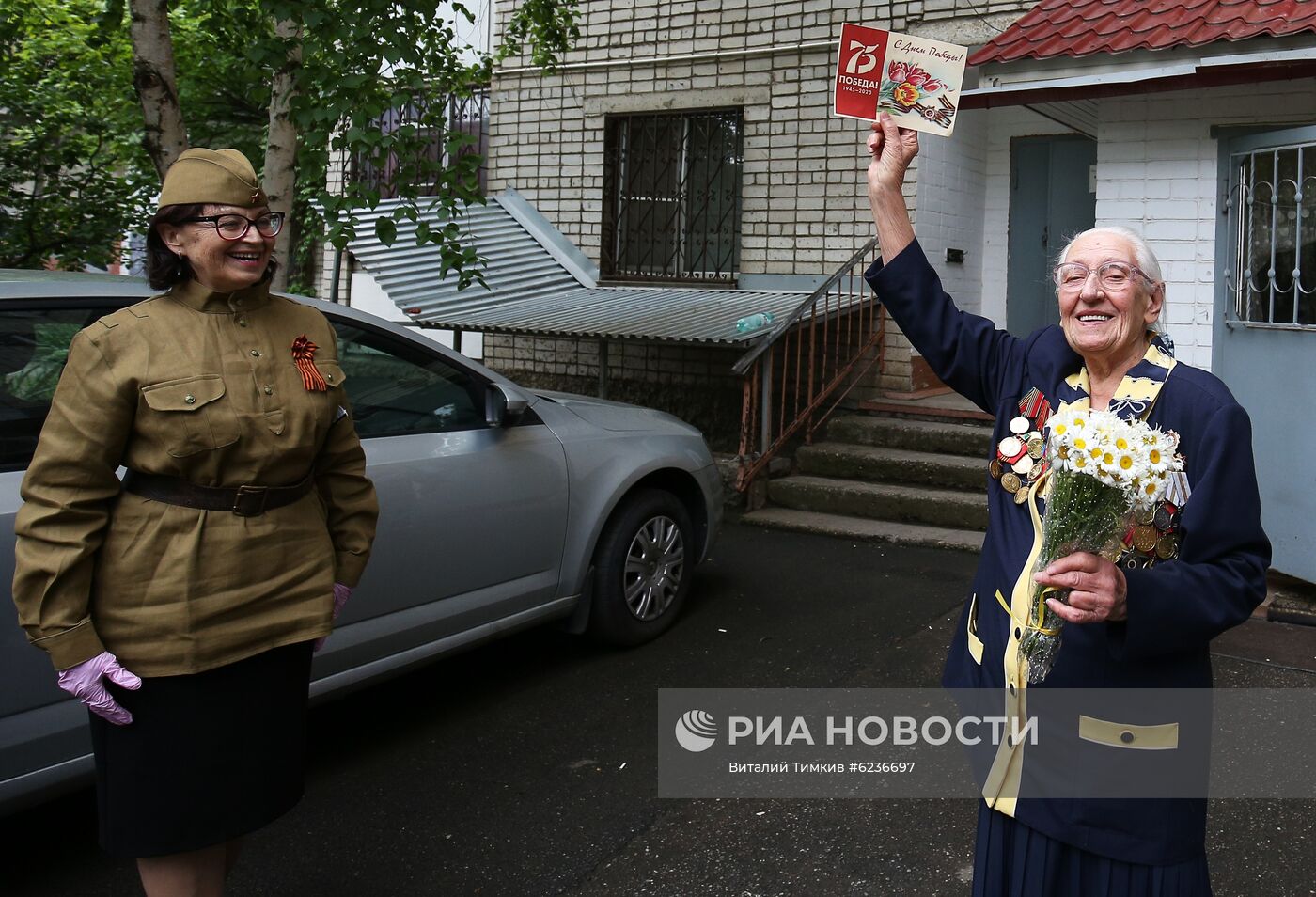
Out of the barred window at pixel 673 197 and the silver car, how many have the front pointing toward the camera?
1

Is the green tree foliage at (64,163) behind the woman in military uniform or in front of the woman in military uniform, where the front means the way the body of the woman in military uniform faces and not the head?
behind

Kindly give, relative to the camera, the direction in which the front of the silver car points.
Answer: facing away from the viewer and to the right of the viewer

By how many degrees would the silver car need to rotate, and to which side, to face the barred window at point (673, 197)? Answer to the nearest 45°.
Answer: approximately 45° to its left

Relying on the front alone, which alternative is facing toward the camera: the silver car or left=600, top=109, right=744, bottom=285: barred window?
the barred window

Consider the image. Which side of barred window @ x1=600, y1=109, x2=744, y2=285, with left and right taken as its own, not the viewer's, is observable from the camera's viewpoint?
front

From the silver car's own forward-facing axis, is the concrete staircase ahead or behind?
ahead

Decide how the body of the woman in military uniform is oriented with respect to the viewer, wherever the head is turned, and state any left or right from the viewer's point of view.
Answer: facing the viewer and to the right of the viewer

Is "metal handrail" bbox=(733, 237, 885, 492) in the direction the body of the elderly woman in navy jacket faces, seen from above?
no

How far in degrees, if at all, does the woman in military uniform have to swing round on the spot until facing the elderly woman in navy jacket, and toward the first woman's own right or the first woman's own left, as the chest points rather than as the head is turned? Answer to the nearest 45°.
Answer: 0° — they already face them

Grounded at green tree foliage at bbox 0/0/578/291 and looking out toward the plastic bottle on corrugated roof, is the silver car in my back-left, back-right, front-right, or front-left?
front-right

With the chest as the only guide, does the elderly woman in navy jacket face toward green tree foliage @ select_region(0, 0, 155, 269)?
no

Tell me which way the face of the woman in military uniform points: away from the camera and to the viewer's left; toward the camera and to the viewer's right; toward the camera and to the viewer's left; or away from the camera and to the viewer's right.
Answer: toward the camera and to the viewer's right

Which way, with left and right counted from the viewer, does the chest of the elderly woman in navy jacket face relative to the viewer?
facing the viewer and to the left of the viewer
